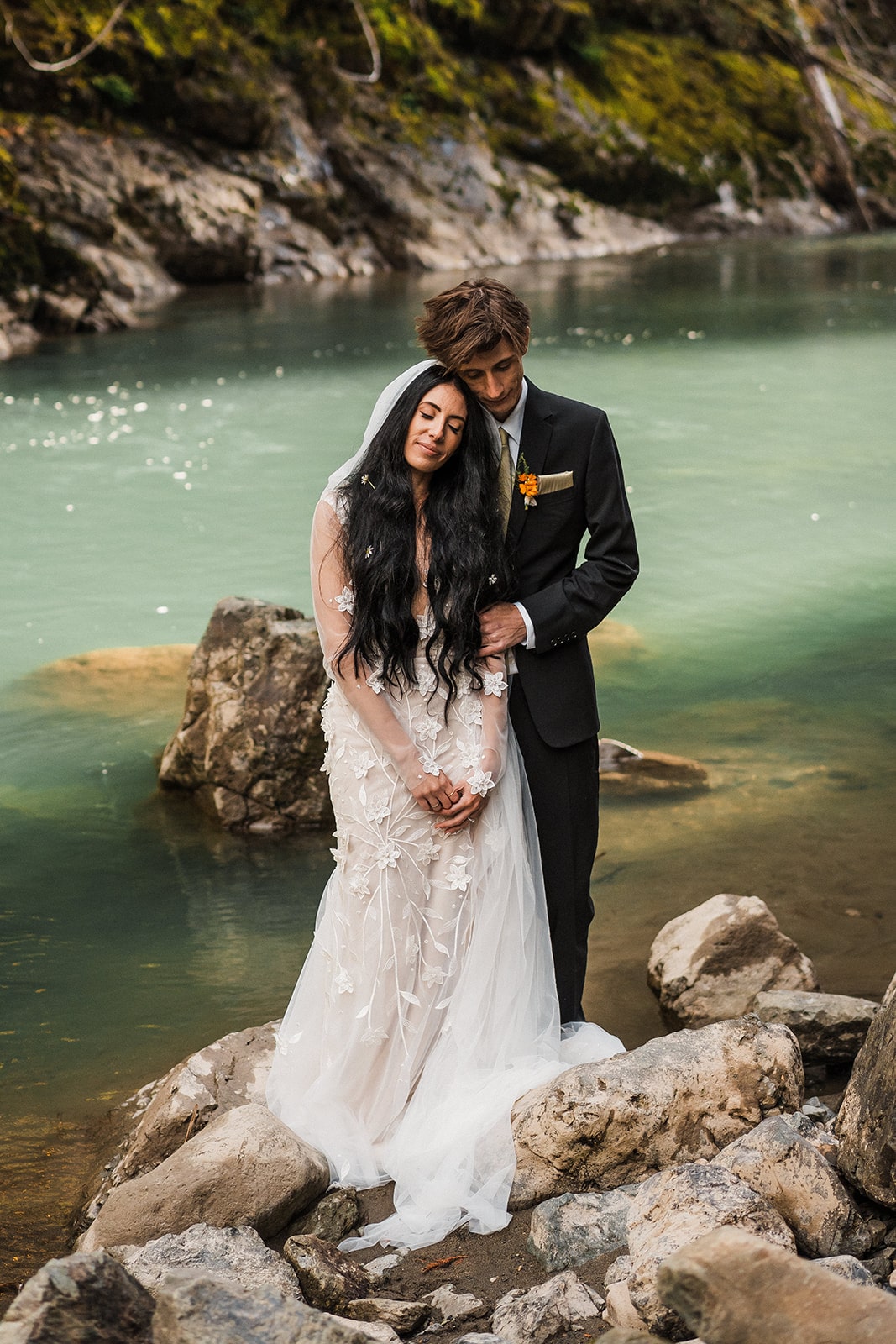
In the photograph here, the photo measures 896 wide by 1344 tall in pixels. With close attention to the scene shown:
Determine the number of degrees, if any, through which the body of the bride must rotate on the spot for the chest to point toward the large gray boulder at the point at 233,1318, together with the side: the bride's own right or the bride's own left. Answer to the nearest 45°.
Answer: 0° — they already face it

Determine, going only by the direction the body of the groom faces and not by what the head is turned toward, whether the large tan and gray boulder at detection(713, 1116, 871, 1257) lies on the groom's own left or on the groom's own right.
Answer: on the groom's own left

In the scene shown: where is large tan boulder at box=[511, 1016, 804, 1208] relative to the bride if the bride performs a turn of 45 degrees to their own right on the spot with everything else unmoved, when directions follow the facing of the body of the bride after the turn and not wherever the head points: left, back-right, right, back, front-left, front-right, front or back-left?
left

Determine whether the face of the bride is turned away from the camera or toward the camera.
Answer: toward the camera

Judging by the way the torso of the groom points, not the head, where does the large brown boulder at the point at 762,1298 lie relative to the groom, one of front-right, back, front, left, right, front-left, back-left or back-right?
front-left

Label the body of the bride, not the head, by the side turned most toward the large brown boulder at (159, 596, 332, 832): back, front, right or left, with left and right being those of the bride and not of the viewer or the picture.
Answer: back

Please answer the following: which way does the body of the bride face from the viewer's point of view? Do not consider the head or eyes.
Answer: toward the camera

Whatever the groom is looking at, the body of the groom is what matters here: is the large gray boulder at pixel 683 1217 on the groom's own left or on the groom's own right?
on the groom's own left

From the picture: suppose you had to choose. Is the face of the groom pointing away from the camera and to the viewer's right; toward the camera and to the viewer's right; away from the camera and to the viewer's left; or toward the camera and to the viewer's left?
toward the camera and to the viewer's left

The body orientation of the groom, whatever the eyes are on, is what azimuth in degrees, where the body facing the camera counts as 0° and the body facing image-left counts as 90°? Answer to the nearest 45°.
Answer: approximately 45°

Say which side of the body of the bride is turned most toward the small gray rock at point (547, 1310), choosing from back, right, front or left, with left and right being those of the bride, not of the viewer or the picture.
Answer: front

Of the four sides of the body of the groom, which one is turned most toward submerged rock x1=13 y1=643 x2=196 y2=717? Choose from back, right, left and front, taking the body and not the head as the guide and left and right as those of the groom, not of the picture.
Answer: right

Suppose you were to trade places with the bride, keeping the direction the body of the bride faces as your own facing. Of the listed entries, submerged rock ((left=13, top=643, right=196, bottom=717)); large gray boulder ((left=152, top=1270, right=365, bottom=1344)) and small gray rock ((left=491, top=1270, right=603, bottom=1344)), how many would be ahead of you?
2

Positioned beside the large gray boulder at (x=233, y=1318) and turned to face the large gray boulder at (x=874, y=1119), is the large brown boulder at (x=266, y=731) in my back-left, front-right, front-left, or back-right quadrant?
front-left

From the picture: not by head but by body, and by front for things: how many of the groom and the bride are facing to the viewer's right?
0
